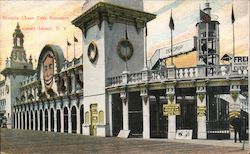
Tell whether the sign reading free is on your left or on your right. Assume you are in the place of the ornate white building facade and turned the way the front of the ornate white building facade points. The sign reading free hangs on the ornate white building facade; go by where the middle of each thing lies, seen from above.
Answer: on your left
